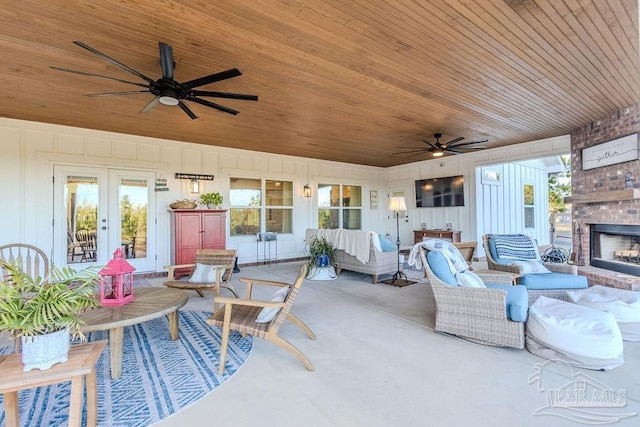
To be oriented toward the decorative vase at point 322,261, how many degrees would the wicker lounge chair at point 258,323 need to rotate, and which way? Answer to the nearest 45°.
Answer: approximately 90° to its right

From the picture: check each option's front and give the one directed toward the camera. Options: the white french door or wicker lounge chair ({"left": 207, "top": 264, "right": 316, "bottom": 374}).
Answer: the white french door

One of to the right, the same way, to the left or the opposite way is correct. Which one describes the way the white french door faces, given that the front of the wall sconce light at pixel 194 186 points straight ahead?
the same way

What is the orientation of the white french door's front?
toward the camera

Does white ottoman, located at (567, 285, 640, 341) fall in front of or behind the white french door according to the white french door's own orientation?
in front

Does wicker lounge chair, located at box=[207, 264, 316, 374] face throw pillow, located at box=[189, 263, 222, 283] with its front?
no

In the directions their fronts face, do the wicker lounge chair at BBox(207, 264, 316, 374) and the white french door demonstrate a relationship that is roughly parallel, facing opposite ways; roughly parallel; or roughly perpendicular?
roughly perpendicular

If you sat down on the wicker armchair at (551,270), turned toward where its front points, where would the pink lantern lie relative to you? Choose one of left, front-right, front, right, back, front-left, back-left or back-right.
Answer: right

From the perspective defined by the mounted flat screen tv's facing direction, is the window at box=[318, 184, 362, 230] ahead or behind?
ahead

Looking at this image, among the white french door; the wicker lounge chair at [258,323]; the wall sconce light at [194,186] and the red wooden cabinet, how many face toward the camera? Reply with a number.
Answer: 3

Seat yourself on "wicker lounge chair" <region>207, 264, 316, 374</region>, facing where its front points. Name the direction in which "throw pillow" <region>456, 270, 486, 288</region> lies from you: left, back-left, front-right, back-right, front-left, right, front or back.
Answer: back

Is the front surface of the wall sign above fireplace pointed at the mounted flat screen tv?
no

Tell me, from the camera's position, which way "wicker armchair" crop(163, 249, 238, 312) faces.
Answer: facing the viewer and to the left of the viewer

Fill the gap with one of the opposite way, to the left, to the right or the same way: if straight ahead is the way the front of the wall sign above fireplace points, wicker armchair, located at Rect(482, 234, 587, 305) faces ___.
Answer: to the left

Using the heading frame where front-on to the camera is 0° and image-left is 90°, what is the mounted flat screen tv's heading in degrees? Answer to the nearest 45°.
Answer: approximately 45°

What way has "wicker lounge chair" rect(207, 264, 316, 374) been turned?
to the viewer's left

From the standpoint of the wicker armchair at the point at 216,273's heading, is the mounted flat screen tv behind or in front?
behind

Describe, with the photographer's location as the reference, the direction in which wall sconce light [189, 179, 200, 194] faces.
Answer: facing the viewer
